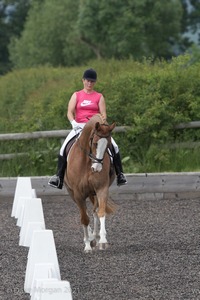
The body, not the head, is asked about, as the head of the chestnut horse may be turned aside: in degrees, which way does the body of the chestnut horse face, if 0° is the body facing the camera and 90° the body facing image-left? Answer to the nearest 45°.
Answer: approximately 0°

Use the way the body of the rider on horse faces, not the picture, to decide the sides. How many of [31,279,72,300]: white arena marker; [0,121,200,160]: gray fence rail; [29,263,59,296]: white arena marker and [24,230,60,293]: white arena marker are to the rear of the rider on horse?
1

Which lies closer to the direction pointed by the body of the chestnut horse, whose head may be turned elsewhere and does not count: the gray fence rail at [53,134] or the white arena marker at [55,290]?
the white arena marker

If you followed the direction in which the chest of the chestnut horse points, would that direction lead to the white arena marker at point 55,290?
yes

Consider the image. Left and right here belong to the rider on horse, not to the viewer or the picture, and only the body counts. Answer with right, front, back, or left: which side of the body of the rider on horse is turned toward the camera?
front

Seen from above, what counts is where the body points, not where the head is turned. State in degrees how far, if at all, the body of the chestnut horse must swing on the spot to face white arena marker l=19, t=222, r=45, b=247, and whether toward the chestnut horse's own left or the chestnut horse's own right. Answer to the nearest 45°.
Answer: approximately 45° to the chestnut horse's own right

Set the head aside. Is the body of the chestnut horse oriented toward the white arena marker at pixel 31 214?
no

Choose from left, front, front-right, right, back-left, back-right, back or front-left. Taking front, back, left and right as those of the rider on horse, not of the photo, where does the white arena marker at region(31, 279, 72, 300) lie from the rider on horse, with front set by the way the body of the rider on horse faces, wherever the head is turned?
front
